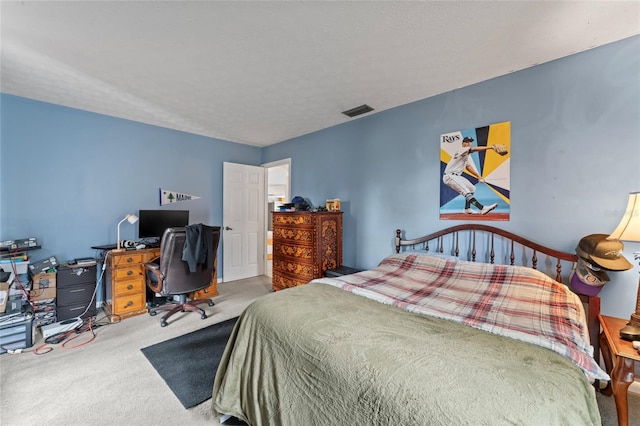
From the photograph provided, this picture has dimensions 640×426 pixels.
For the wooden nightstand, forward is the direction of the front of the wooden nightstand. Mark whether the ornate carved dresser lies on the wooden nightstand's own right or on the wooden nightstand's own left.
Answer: on the wooden nightstand's own right

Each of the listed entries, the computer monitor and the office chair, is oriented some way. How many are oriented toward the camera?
1

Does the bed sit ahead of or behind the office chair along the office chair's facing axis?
behind

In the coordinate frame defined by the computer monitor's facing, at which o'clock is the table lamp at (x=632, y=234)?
The table lamp is roughly at 11 o'clock from the computer monitor.

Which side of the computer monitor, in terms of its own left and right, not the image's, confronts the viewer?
front

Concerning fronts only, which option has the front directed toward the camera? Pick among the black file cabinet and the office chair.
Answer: the black file cabinet

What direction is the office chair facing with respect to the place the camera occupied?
facing away from the viewer and to the left of the viewer

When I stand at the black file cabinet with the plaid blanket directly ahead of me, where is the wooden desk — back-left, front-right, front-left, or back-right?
front-left

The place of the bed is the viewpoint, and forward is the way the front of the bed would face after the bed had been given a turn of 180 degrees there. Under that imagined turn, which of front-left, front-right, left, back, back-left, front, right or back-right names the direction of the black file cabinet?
back-left

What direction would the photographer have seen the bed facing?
facing the viewer and to the left of the viewer

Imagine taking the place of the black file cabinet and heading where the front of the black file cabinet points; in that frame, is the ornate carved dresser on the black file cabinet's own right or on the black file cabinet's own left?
on the black file cabinet's own left

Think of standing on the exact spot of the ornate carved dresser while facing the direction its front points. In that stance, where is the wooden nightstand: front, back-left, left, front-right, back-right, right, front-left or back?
left

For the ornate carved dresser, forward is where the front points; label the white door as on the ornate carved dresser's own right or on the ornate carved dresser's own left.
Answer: on the ornate carved dresser's own right

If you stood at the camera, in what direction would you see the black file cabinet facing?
facing the viewer
